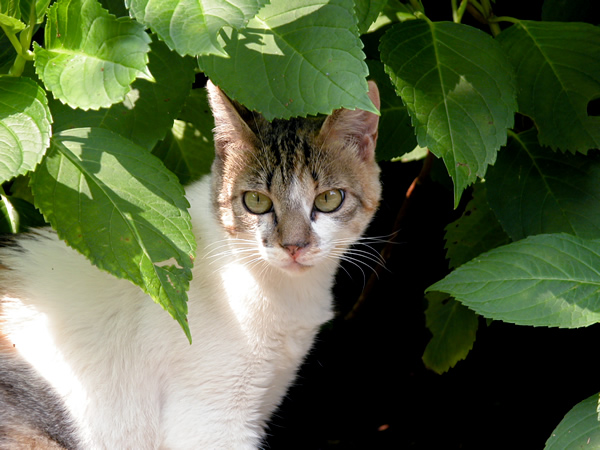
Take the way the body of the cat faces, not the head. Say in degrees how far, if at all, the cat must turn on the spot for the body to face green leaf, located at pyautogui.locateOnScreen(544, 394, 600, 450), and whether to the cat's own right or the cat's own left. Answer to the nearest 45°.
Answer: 0° — it already faces it

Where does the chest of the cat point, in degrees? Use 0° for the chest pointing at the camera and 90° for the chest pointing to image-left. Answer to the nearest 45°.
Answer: approximately 315°
